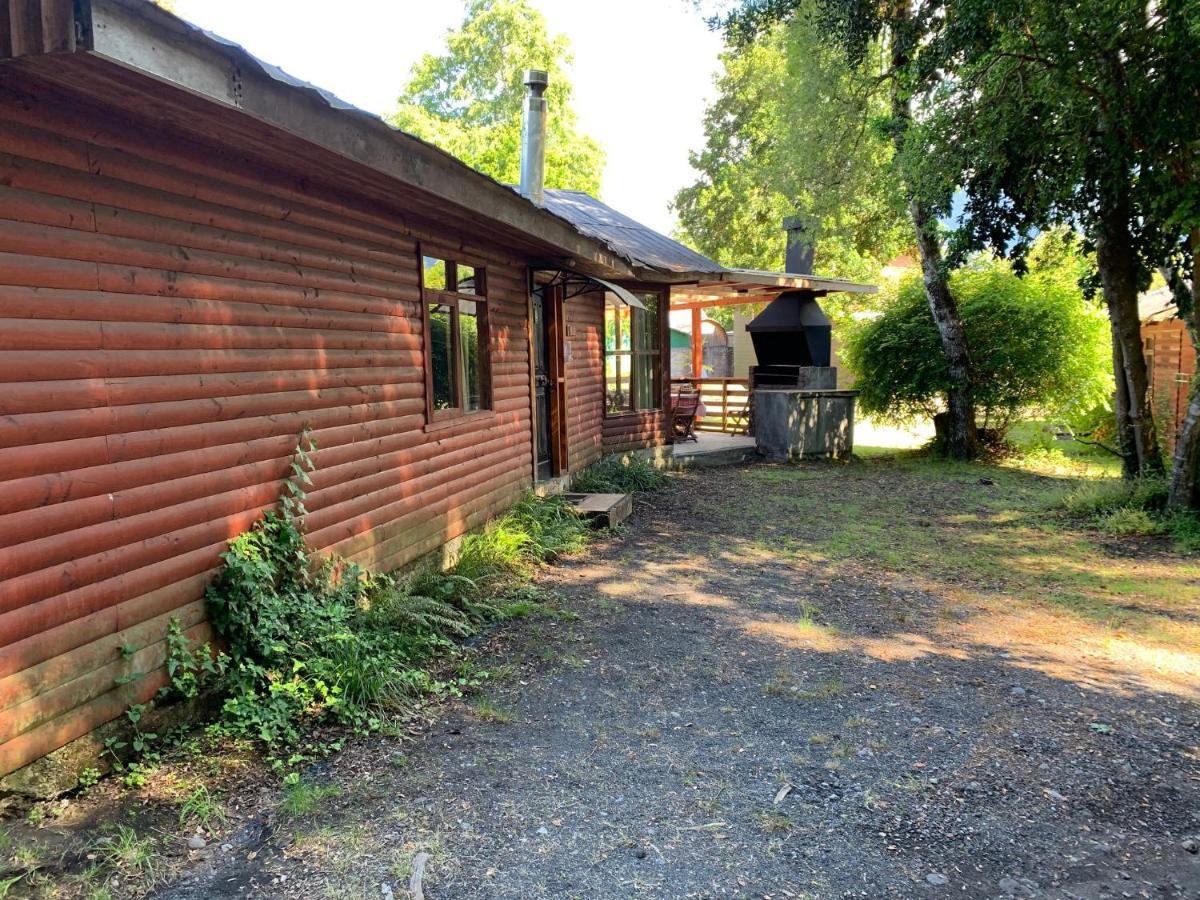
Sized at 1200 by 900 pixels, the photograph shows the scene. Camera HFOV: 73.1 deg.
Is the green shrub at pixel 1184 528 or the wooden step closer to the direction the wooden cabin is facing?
the green shrub

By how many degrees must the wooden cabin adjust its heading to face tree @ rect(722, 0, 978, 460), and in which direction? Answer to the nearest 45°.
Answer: approximately 90° to its left

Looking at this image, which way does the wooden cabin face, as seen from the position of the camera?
facing the viewer and to the right of the viewer

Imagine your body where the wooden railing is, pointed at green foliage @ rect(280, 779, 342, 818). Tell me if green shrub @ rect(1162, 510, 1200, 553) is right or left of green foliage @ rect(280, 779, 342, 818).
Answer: left

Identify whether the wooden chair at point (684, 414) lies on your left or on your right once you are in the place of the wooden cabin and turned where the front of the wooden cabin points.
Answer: on your left

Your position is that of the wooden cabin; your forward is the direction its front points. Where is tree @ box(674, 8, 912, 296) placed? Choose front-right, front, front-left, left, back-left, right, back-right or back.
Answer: left

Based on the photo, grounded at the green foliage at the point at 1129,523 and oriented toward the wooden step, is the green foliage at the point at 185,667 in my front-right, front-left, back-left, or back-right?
front-left

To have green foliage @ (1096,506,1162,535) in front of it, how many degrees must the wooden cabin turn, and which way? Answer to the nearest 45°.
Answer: approximately 45° to its left
